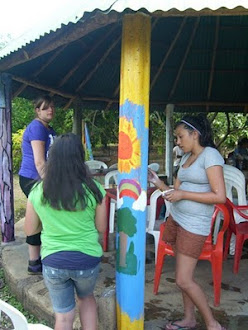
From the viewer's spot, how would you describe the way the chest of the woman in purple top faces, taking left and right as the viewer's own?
facing to the right of the viewer

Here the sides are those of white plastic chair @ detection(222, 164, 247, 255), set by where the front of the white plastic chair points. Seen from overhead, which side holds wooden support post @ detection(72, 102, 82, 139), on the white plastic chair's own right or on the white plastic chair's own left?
on the white plastic chair's own right

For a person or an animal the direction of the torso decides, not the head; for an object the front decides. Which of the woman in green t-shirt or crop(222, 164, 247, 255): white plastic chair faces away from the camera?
the woman in green t-shirt

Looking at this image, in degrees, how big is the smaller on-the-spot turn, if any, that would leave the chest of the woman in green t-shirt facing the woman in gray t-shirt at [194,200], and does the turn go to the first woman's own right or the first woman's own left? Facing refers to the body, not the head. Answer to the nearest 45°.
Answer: approximately 90° to the first woman's own right

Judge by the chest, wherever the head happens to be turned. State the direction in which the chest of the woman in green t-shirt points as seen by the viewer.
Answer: away from the camera

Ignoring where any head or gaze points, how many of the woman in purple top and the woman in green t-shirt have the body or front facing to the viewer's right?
1

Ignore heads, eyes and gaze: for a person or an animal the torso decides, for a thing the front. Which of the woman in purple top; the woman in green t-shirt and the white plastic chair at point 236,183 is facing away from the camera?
the woman in green t-shirt

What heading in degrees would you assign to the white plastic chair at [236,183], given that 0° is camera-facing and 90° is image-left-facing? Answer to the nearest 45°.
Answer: approximately 45°
